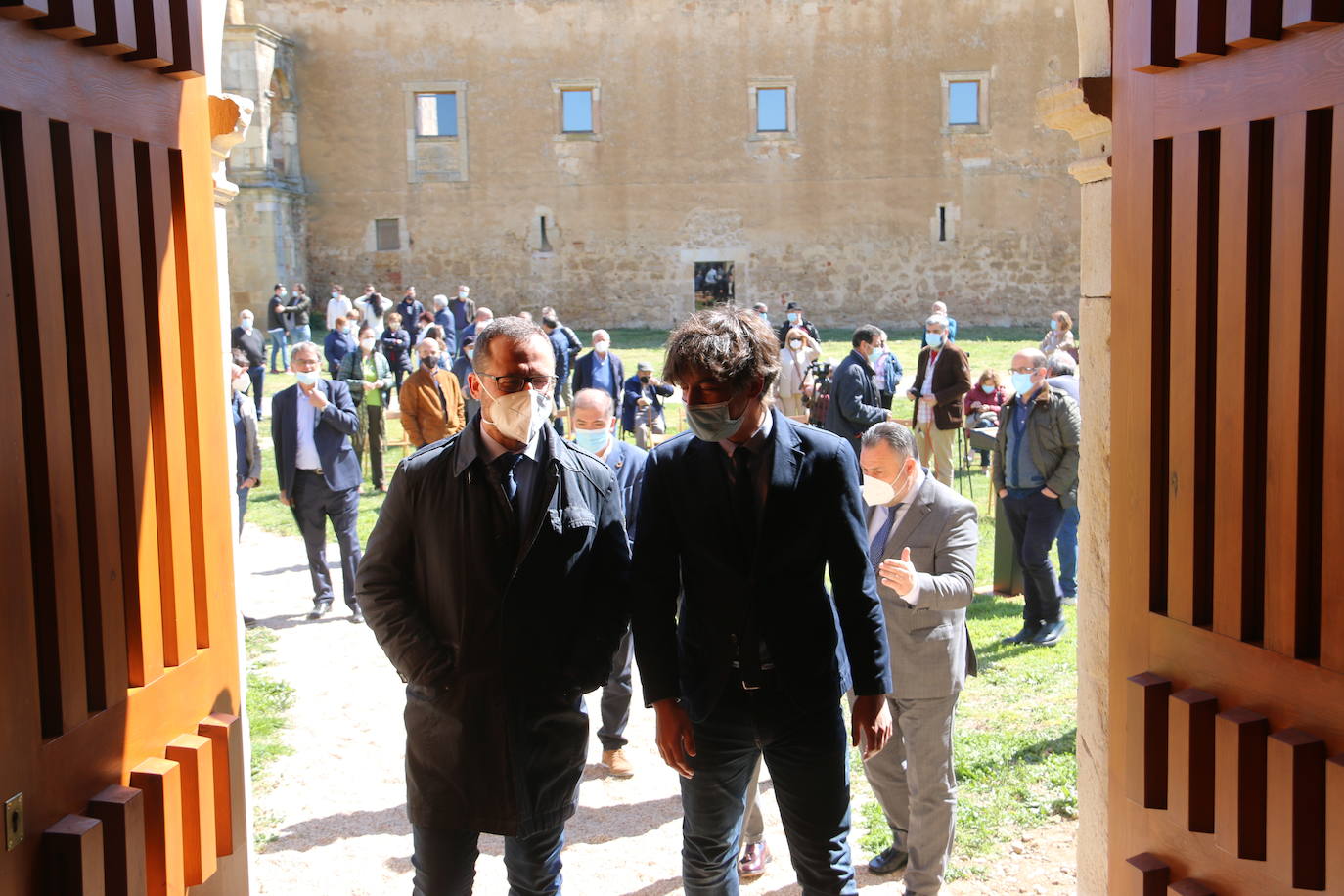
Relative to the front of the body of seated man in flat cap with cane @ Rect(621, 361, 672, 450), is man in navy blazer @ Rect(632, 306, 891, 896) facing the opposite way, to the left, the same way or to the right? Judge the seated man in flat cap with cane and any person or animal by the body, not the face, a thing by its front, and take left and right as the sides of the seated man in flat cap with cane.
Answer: the same way

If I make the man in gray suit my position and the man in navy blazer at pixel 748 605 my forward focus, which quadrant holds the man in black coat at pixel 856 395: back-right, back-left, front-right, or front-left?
back-right

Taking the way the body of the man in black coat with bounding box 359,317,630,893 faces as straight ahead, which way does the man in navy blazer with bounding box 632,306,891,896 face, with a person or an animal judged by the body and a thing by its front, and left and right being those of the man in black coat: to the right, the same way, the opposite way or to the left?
the same way

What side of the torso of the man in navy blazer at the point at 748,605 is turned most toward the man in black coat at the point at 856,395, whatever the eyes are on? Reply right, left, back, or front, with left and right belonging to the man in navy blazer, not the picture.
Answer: back

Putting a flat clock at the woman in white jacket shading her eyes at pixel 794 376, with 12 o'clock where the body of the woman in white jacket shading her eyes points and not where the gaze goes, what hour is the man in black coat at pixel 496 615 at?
The man in black coat is roughly at 12 o'clock from the woman in white jacket shading her eyes.

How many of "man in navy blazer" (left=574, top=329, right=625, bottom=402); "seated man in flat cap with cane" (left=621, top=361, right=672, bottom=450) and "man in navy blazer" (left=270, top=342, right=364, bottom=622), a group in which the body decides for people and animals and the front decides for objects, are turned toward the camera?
3

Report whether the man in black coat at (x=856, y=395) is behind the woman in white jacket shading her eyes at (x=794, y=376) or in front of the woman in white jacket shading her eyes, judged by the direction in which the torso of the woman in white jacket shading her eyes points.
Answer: in front

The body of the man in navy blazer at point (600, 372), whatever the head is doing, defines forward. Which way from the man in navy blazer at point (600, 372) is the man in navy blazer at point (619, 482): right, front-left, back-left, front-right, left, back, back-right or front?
front

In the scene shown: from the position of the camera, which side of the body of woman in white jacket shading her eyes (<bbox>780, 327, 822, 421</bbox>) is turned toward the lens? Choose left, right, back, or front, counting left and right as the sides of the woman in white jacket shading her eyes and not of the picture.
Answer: front

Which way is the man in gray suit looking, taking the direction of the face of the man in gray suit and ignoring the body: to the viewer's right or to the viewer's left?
to the viewer's left

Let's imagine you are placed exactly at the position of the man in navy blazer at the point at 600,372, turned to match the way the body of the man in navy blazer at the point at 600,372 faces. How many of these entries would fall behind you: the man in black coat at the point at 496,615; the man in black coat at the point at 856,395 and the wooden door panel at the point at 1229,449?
0

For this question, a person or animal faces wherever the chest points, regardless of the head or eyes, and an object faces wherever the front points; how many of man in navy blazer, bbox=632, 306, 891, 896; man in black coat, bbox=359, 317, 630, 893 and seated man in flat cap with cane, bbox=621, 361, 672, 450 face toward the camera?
3

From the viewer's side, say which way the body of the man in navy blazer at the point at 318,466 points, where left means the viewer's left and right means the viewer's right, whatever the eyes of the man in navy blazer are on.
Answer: facing the viewer

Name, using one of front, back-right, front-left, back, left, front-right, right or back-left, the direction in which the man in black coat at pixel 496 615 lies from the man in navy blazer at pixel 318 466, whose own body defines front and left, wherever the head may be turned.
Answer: front

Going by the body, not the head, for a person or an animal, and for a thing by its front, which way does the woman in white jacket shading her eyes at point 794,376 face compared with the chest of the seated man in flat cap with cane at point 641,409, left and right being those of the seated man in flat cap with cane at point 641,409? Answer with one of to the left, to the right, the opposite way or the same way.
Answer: the same way

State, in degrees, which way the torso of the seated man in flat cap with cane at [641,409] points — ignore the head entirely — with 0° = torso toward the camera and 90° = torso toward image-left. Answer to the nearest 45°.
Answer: approximately 0°

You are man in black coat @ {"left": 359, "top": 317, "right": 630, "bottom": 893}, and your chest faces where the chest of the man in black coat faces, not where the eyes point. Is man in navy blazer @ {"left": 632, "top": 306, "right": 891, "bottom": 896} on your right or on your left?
on your left

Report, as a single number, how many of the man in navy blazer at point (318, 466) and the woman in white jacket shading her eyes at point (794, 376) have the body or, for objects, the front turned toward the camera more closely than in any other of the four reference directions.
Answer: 2

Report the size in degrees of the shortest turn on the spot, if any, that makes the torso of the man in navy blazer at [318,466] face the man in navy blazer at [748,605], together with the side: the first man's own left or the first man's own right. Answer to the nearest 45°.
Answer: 0° — they already face them

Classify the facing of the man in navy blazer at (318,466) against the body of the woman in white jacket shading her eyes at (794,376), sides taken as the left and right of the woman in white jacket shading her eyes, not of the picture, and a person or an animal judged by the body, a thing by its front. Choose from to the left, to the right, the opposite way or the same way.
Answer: the same way
